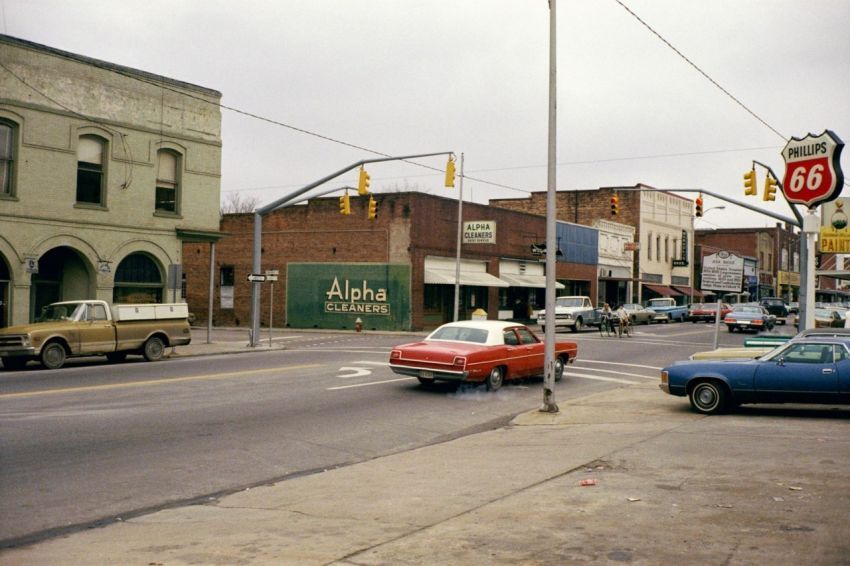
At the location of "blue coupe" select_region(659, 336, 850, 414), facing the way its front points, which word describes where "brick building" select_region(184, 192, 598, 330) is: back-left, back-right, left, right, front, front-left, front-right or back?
front-right

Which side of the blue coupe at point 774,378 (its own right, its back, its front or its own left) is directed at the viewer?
left

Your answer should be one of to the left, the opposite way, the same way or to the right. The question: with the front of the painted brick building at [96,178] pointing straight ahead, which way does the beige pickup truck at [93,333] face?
to the right

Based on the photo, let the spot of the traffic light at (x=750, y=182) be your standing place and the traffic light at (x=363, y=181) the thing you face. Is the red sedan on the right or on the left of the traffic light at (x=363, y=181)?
left

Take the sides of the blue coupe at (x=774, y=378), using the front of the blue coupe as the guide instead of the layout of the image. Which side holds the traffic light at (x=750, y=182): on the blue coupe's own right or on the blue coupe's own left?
on the blue coupe's own right

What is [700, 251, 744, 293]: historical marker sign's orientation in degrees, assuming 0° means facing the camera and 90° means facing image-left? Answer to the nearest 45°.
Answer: approximately 0°

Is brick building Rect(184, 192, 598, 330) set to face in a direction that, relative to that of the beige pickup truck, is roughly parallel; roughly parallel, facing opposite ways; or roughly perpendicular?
roughly perpendicular

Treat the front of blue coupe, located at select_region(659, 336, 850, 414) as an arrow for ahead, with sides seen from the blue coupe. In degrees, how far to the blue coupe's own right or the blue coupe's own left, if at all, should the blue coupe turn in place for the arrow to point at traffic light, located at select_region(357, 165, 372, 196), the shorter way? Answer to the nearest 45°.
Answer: approximately 45° to the blue coupe's own right

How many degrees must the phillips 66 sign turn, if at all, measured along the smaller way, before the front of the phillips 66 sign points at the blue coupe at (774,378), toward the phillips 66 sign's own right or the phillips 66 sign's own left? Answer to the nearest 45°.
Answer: approximately 45° to the phillips 66 sign's own left

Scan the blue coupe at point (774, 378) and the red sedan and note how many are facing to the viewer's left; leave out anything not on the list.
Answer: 1

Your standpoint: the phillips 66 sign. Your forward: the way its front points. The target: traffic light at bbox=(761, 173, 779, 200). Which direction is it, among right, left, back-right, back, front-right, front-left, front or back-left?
back-right

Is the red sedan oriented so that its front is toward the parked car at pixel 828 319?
yes

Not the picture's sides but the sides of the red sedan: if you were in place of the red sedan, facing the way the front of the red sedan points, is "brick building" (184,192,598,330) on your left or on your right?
on your left

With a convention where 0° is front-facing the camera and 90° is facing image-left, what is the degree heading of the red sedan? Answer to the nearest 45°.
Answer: approximately 225°
